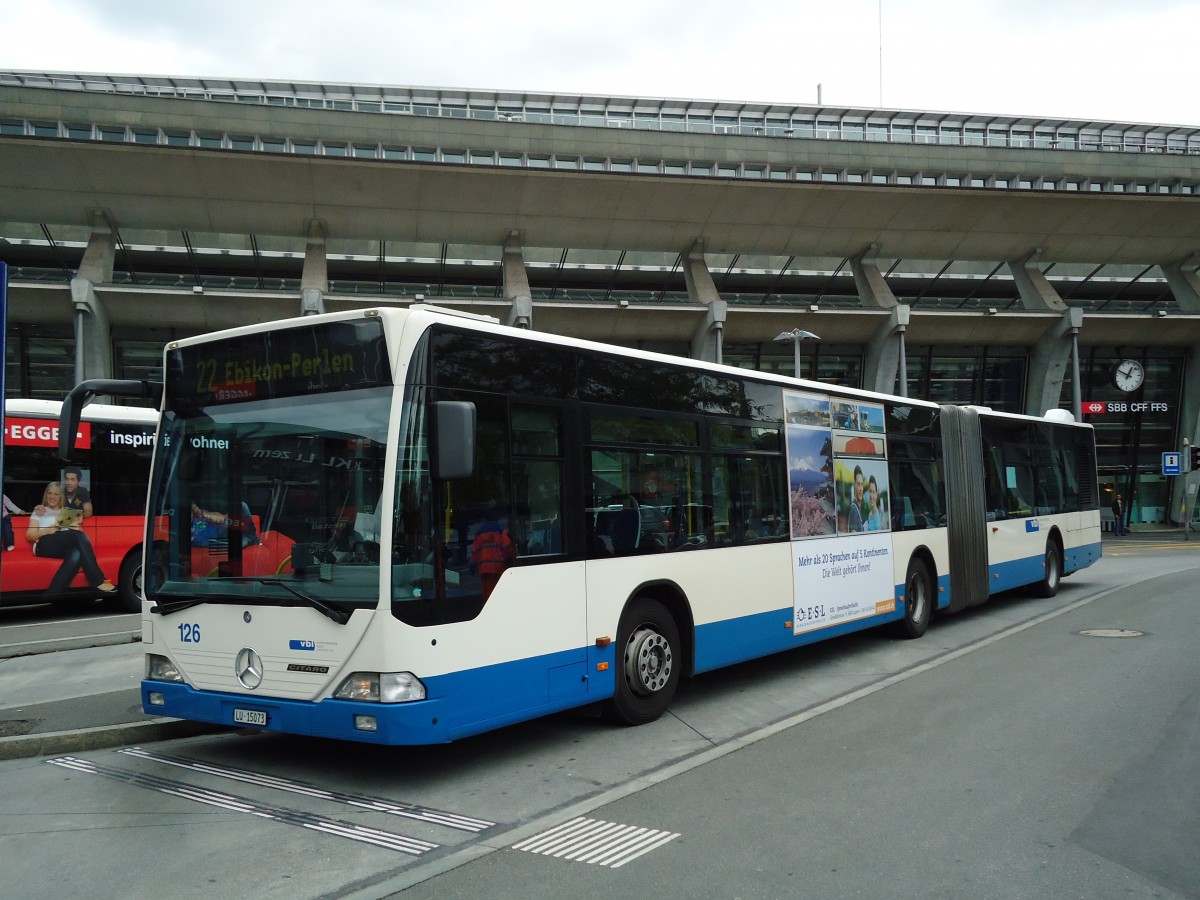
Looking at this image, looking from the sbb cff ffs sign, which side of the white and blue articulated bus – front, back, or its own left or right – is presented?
back

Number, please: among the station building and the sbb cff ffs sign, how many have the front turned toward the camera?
2

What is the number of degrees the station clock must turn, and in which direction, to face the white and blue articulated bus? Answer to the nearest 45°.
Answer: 0° — it already faces it

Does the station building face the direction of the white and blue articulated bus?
yes

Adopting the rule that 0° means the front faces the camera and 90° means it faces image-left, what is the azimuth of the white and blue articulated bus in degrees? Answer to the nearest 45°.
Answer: approximately 45°

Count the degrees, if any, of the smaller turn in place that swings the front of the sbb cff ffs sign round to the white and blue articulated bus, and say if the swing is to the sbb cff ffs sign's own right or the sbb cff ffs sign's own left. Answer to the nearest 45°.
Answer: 0° — it already faces it

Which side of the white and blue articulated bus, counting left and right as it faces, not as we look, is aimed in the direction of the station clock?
back

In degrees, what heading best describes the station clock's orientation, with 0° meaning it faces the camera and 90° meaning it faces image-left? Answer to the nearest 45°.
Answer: approximately 0°
